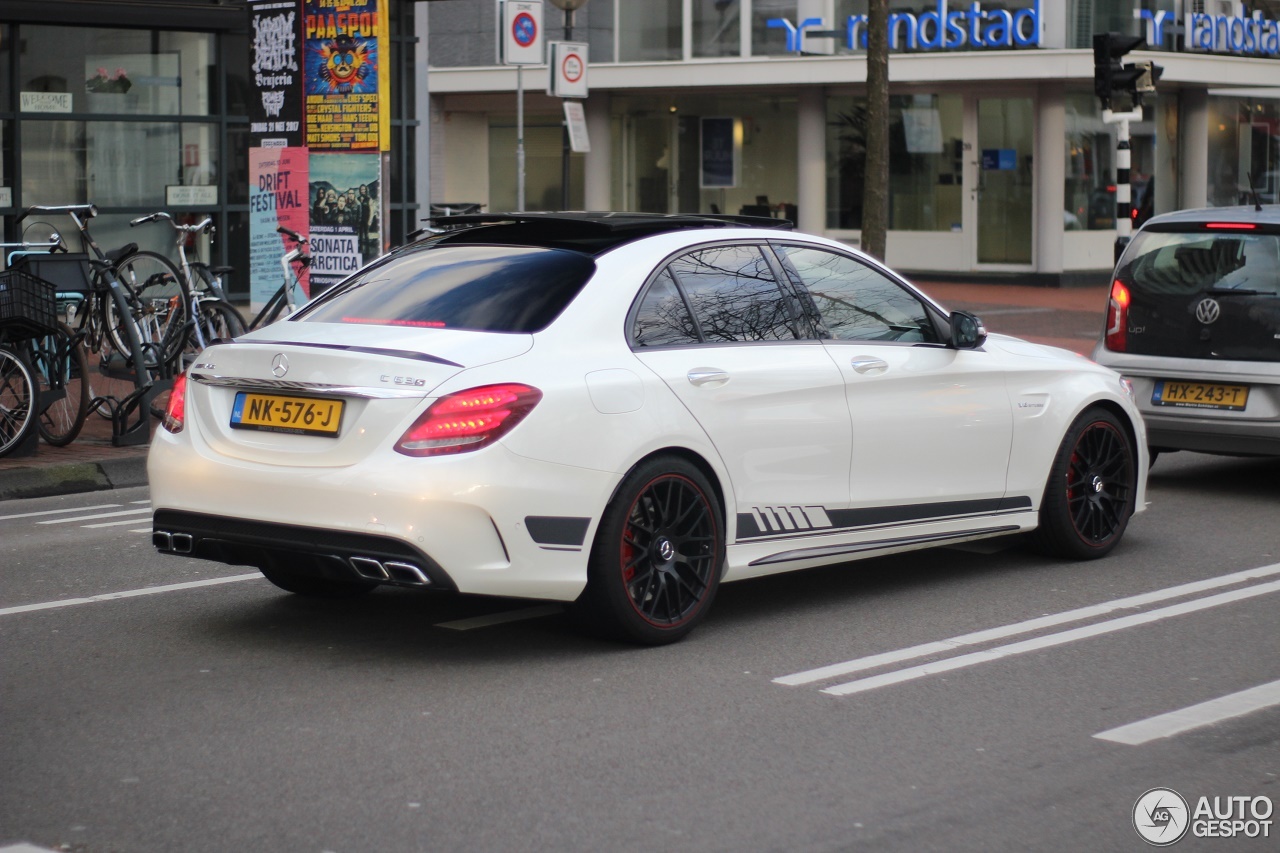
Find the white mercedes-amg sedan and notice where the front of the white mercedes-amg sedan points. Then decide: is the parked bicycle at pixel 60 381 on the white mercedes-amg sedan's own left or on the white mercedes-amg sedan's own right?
on the white mercedes-amg sedan's own left

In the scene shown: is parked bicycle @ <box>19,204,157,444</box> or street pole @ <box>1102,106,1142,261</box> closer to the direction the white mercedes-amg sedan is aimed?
the street pole

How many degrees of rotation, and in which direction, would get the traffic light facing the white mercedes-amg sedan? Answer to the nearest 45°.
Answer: approximately 90° to its right
